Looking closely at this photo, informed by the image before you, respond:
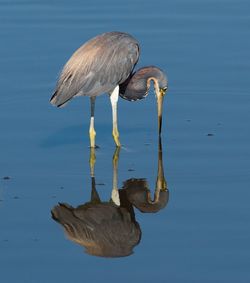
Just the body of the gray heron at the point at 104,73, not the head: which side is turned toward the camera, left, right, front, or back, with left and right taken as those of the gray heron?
right
